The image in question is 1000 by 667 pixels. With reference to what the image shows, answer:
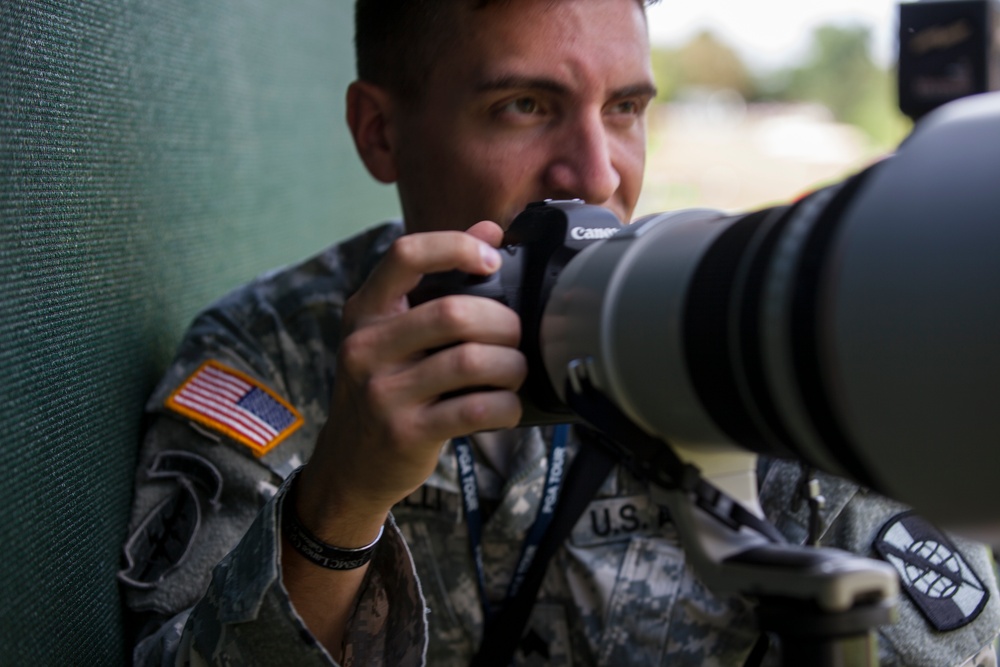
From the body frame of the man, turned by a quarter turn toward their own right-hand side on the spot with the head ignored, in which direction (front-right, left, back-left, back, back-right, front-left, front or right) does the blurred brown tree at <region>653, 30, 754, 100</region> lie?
back-right

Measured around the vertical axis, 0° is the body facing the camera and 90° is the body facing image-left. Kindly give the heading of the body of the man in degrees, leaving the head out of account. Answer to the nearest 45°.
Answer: approximately 315°
